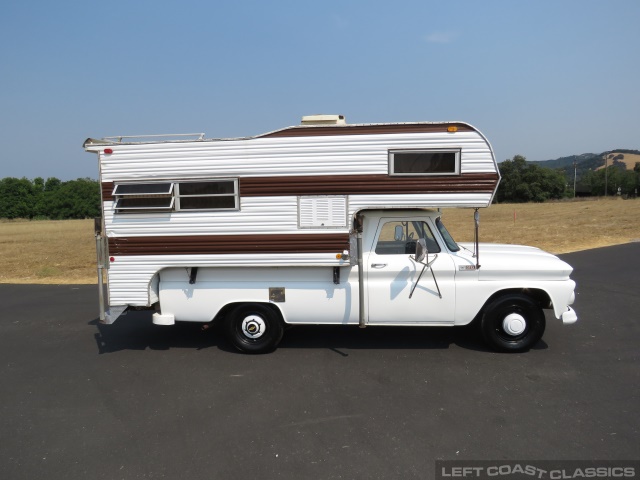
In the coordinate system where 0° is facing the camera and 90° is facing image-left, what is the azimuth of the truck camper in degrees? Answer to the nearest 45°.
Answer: approximately 270°
